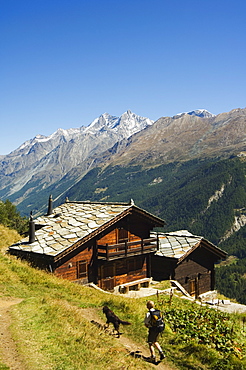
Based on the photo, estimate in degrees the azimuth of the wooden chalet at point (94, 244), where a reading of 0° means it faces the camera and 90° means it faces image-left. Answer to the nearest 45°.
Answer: approximately 315°

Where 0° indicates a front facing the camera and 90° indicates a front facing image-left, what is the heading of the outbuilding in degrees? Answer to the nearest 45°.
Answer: approximately 315°

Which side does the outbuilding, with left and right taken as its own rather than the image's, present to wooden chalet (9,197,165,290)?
right

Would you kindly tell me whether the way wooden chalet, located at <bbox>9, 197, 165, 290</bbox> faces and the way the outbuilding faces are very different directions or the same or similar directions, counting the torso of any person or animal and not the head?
same or similar directions

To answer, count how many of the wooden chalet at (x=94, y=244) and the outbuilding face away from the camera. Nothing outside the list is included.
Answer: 0

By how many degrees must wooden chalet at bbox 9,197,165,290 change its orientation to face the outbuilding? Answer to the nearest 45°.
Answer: approximately 90° to its left
